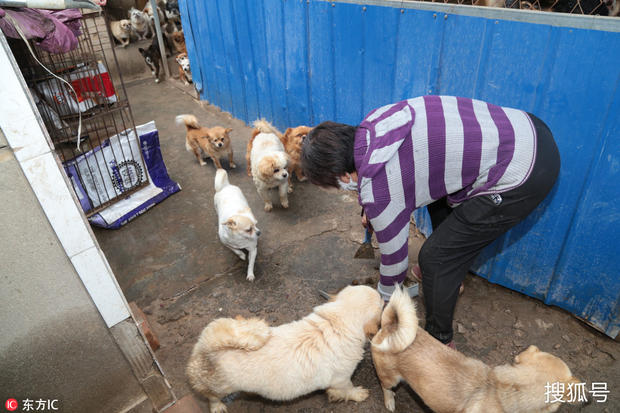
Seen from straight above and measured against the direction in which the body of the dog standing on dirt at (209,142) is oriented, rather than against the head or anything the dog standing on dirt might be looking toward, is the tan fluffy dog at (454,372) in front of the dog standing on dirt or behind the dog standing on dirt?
in front

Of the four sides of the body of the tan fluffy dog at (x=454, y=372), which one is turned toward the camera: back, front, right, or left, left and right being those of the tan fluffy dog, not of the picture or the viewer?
right

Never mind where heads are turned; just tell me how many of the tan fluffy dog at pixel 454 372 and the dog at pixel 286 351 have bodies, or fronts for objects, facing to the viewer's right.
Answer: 2

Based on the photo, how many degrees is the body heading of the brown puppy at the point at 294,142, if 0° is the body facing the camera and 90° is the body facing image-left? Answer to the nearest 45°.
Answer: approximately 315°

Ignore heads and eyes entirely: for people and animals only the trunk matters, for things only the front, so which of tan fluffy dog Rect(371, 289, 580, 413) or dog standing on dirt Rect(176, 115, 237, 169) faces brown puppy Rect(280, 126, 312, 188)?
the dog standing on dirt

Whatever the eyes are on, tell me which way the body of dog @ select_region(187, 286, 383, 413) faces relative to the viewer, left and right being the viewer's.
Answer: facing to the right of the viewer

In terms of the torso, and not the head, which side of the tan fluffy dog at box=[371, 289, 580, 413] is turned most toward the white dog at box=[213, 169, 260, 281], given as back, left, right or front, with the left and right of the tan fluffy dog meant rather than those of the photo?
back

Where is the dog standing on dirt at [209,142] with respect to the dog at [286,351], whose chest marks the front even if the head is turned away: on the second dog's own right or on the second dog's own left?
on the second dog's own left

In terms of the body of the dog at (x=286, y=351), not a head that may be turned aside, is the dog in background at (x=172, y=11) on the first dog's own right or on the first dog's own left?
on the first dog's own left

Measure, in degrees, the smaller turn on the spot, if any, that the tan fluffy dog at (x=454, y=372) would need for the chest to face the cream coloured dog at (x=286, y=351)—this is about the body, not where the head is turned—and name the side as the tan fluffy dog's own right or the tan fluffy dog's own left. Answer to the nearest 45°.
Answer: approximately 180°
